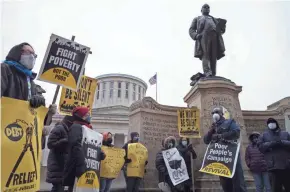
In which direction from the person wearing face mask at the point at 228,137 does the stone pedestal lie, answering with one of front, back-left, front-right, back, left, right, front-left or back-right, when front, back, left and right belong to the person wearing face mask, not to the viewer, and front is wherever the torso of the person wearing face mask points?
back-right

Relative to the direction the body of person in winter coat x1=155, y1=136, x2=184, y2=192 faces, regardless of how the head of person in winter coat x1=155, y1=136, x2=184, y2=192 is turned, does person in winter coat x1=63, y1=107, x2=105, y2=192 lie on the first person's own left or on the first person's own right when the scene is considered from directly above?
on the first person's own right

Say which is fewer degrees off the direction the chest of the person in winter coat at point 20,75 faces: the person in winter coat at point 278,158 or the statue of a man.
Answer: the person in winter coat

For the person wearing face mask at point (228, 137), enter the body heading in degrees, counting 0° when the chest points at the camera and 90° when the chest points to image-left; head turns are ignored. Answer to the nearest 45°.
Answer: approximately 45°

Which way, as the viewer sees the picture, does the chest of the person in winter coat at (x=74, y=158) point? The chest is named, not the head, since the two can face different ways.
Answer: to the viewer's right

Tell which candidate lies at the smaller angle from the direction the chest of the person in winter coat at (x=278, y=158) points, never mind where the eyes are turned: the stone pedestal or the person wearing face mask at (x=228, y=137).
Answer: the person wearing face mask
